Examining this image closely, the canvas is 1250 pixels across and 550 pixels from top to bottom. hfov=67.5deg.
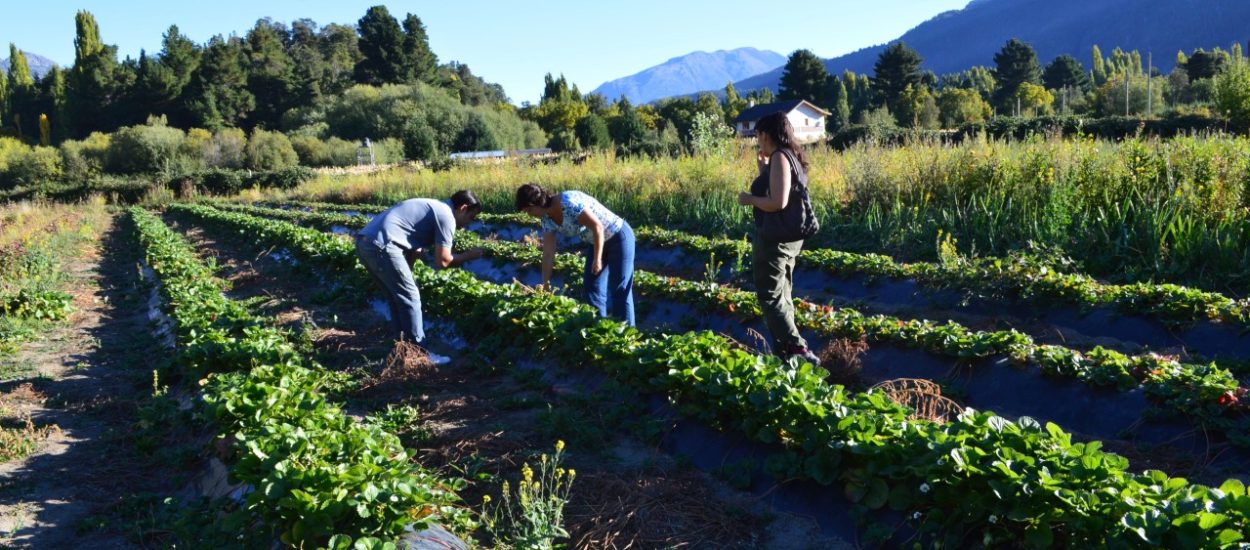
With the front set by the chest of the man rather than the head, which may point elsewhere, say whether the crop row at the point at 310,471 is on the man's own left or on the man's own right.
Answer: on the man's own right

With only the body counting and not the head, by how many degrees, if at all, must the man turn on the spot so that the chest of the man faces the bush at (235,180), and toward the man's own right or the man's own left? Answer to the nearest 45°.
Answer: approximately 90° to the man's own left

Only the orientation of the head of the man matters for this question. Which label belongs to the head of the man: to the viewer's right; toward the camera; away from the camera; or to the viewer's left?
to the viewer's right

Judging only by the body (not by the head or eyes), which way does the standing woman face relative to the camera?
to the viewer's left

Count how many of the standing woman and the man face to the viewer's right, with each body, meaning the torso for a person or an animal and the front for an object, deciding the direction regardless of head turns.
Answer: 1

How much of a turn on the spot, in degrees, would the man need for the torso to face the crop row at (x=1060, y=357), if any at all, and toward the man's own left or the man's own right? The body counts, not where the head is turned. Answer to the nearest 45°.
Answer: approximately 45° to the man's own right

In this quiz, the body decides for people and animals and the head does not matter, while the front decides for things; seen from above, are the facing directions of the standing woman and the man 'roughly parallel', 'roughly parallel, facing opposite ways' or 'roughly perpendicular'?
roughly parallel, facing opposite ways

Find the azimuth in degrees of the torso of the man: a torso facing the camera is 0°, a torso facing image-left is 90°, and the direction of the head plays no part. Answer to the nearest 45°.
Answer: approximately 270°

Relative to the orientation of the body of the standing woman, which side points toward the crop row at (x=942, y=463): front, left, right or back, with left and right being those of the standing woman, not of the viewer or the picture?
left

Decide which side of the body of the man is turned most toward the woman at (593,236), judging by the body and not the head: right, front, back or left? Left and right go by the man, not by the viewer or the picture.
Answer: front

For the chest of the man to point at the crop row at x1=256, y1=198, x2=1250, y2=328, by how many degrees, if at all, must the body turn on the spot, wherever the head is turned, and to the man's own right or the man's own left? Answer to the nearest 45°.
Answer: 0° — they already face it

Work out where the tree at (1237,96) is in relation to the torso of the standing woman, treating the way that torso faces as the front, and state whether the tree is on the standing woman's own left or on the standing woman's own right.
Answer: on the standing woman's own right
